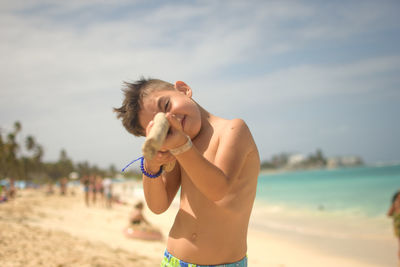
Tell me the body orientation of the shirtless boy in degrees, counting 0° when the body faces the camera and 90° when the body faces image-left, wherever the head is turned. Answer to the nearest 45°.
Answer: approximately 45°
